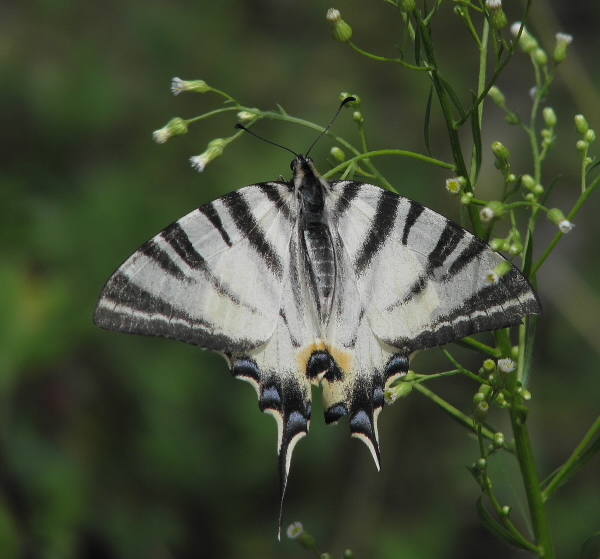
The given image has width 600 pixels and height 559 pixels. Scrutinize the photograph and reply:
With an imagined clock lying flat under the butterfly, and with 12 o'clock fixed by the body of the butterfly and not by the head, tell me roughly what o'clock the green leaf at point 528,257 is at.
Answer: The green leaf is roughly at 3 o'clock from the butterfly.

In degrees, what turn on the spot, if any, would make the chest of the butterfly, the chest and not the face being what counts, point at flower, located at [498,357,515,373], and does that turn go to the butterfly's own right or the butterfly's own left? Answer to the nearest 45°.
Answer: approximately 90° to the butterfly's own right

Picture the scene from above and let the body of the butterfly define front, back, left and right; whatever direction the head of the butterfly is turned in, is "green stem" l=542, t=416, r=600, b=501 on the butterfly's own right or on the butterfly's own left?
on the butterfly's own right

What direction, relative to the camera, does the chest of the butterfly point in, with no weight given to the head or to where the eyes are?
away from the camera

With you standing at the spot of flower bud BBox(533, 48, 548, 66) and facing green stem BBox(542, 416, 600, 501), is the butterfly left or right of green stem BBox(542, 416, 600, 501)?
right
